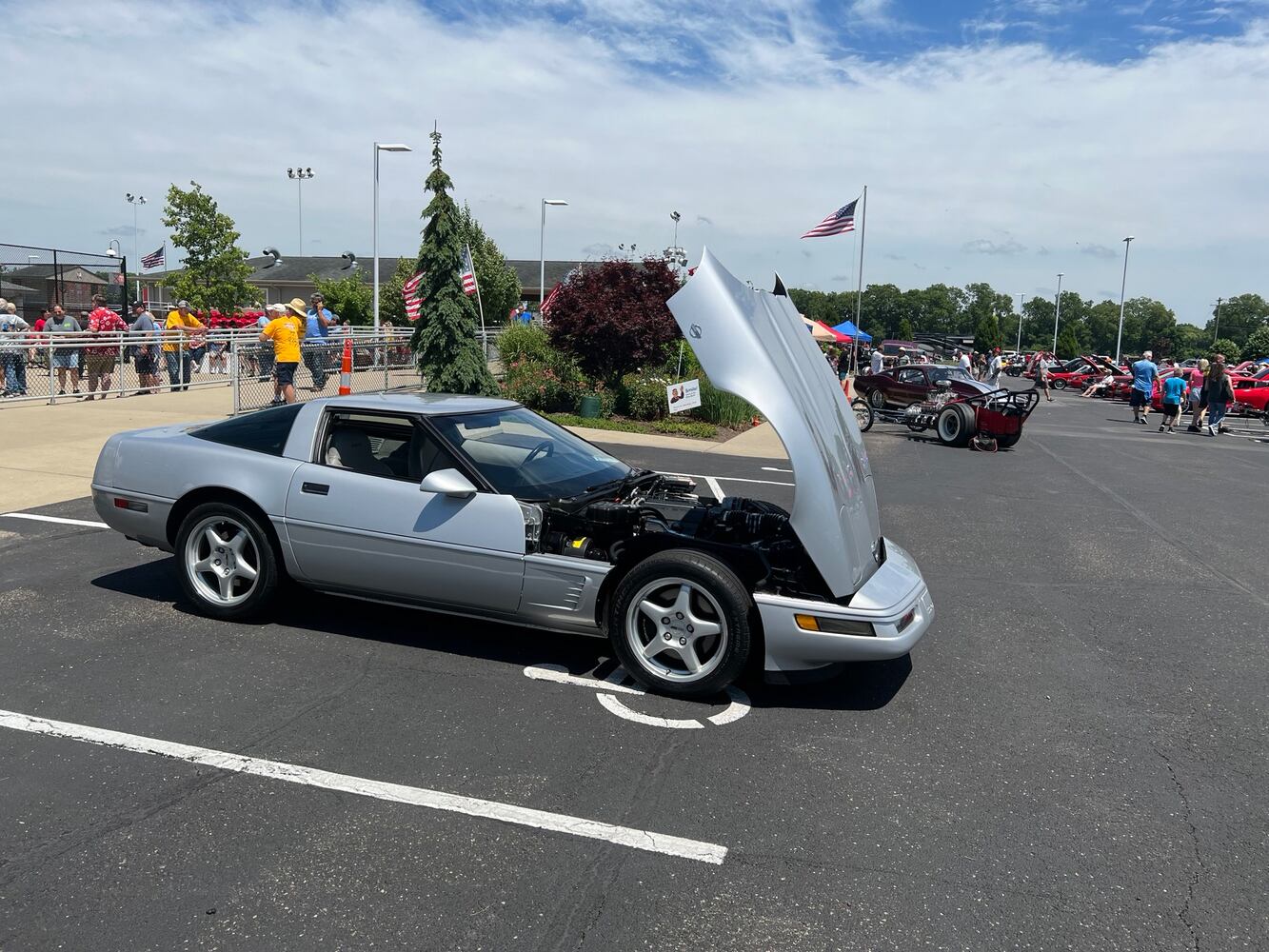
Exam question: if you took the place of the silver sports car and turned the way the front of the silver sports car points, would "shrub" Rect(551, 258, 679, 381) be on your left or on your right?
on your left

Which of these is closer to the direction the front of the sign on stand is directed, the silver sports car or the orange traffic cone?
the silver sports car

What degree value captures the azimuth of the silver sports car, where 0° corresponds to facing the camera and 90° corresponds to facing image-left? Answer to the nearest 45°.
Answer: approximately 315°

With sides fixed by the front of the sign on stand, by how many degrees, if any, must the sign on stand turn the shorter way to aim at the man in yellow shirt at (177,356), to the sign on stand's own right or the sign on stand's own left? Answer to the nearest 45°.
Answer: approximately 135° to the sign on stand's own right

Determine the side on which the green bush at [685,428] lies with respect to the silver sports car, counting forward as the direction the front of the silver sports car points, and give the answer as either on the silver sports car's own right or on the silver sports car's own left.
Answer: on the silver sports car's own left

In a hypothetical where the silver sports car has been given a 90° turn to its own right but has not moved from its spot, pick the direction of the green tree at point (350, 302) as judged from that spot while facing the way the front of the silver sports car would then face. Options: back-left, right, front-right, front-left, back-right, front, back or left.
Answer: back-right

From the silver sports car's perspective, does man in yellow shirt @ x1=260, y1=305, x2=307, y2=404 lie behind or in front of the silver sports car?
behind

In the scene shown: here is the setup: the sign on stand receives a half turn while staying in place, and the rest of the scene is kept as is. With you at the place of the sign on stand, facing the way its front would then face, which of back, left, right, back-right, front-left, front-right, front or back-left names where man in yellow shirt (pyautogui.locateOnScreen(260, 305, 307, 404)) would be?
front-left

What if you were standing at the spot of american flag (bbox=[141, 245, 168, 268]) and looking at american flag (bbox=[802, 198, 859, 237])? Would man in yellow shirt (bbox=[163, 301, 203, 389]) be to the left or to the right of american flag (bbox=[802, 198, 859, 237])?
right
